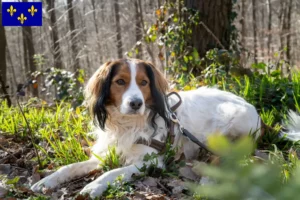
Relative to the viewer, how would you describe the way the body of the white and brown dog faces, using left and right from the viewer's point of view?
facing the viewer and to the left of the viewer

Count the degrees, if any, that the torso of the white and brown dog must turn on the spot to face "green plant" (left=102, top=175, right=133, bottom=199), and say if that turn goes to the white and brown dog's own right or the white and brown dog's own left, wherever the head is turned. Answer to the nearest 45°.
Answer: approximately 45° to the white and brown dog's own left

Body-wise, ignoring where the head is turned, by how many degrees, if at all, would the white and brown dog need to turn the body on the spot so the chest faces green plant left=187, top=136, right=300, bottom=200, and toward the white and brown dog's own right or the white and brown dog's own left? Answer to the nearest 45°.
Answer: approximately 45° to the white and brown dog's own left
